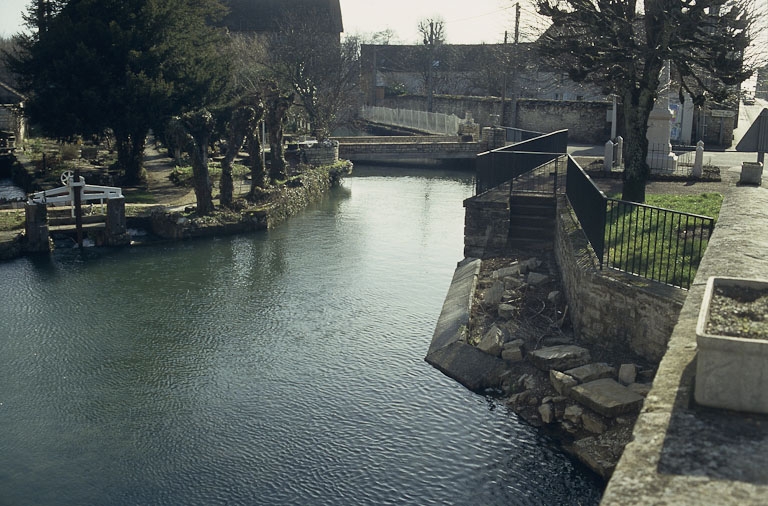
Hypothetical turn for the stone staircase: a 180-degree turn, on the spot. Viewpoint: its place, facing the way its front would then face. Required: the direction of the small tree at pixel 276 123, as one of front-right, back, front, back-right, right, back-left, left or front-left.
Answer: front-left

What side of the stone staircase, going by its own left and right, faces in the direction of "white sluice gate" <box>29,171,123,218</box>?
right

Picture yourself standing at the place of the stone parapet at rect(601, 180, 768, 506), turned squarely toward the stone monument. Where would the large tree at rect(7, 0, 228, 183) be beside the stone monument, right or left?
left

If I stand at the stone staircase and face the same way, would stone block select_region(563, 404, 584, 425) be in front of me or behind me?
in front

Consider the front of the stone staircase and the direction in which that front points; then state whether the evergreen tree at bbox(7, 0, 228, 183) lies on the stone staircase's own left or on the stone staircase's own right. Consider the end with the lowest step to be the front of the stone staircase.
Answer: on the stone staircase's own right

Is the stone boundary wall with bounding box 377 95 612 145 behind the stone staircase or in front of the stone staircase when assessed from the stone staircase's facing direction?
behind

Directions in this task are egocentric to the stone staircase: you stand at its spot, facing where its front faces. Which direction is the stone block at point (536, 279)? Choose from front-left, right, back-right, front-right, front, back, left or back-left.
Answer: front

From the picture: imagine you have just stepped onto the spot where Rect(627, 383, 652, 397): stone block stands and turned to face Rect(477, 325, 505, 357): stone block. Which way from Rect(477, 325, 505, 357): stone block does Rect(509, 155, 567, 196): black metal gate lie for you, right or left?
right

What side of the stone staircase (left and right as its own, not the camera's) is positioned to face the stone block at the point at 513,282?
front

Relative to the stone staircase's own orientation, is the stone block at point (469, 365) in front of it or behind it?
in front

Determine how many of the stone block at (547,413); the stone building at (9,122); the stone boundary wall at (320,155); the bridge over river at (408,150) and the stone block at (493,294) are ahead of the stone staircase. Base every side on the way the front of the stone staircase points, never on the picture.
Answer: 2

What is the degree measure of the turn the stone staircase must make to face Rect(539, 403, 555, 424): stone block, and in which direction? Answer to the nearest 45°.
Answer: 0° — it already faces it

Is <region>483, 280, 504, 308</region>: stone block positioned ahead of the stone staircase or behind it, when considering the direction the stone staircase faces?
ahead

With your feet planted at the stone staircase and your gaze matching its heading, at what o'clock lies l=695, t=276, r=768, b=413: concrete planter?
The concrete planter is roughly at 12 o'clock from the stone staircase.

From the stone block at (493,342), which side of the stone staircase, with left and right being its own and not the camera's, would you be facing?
front

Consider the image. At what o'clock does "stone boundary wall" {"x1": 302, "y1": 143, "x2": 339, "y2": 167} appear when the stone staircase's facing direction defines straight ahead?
The stone boundary wall is roughly at 5 o'clock from the stone staircase.

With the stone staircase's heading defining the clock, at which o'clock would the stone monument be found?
The stone monument is roughly at 7 o'clock from the stone staircase.

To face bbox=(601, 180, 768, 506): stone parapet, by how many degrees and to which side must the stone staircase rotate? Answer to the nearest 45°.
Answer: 0° — it already faces it

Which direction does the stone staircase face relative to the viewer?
toward the camera

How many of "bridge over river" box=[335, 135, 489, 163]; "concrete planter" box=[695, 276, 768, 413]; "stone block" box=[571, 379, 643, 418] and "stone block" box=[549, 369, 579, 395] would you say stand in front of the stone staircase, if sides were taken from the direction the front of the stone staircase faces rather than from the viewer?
3
